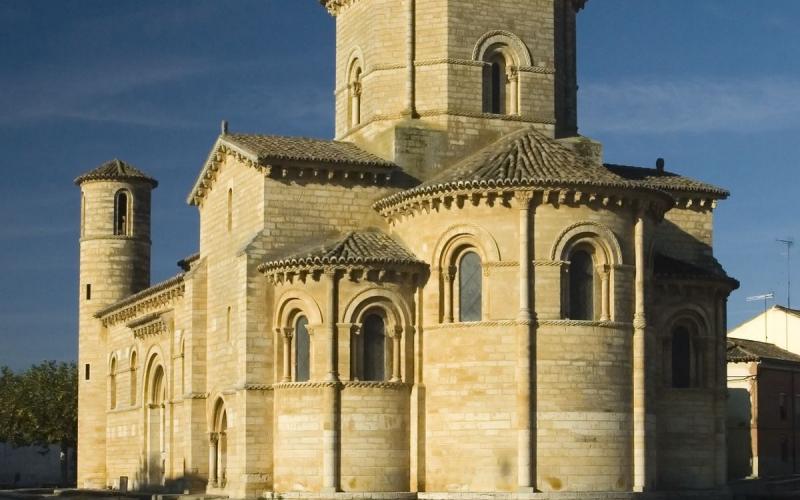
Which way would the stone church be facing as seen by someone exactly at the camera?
facing away from the viewer and to the left of the viewer
